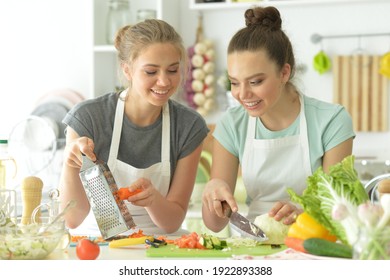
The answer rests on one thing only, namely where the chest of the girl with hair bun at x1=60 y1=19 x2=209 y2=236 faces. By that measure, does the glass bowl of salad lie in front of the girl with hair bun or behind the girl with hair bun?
in front

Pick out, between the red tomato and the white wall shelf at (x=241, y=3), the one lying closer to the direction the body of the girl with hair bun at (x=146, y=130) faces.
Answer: the red tomato

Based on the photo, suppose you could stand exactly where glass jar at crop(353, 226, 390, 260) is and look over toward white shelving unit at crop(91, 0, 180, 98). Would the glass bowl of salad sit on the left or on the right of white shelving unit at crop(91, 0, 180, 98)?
left

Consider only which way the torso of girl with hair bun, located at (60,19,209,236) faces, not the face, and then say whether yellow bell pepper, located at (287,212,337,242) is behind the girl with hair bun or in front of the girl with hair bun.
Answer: in front

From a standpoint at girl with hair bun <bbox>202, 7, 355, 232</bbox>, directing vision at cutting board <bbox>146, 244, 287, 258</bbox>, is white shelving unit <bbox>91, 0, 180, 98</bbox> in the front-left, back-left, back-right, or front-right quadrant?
back-right

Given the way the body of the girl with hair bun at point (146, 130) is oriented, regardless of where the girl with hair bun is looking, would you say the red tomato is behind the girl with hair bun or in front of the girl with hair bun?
in front

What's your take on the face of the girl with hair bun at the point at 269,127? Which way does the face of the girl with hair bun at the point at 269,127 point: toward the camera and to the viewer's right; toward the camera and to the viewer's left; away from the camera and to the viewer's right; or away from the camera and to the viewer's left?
toward the camera and to the viewer's left

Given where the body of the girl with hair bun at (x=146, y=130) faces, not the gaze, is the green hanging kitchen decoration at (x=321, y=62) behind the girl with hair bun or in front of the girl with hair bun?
behind

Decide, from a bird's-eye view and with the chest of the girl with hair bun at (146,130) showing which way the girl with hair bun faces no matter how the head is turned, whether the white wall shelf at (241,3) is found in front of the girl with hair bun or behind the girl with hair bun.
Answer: behind

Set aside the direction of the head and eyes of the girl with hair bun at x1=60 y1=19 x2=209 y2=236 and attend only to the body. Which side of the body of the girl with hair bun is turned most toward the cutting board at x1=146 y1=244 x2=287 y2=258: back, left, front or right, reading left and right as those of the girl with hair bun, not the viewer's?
front

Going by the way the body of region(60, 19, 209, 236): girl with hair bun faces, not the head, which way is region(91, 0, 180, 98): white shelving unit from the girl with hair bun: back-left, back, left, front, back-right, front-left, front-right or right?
back

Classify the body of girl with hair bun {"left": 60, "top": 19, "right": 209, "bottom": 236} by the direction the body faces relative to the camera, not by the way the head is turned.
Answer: toward the camera
